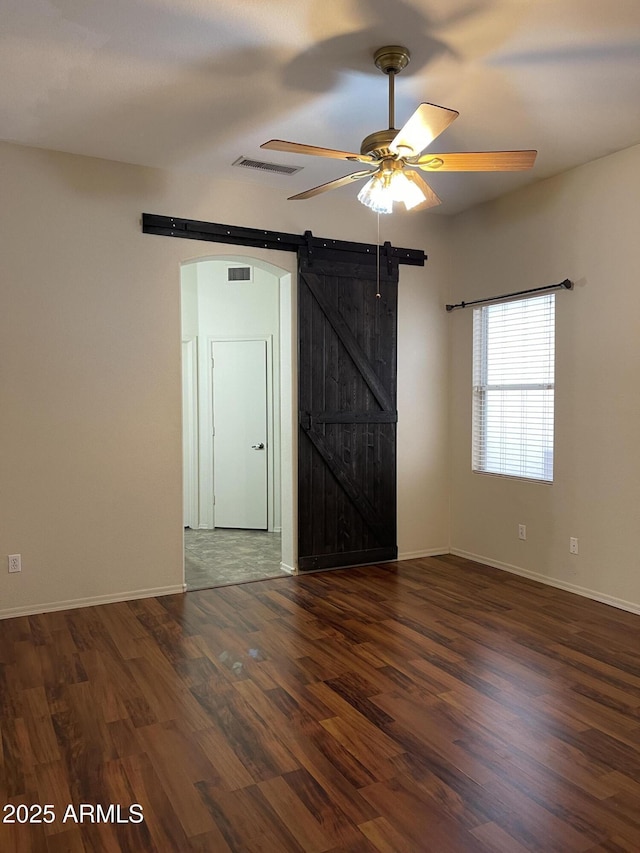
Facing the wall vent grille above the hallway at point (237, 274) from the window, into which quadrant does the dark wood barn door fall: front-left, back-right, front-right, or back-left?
front-left

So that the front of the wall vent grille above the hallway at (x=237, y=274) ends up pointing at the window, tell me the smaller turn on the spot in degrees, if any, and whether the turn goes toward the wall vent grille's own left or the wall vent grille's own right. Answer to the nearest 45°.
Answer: approximately 45° to the wall vent grille's own left

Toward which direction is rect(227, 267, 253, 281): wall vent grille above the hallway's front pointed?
toward the camera

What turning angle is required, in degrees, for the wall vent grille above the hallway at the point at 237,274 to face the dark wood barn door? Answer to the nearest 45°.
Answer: approximately 45° to its left

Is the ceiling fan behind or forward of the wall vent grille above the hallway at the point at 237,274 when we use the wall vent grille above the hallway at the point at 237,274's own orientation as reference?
forward
